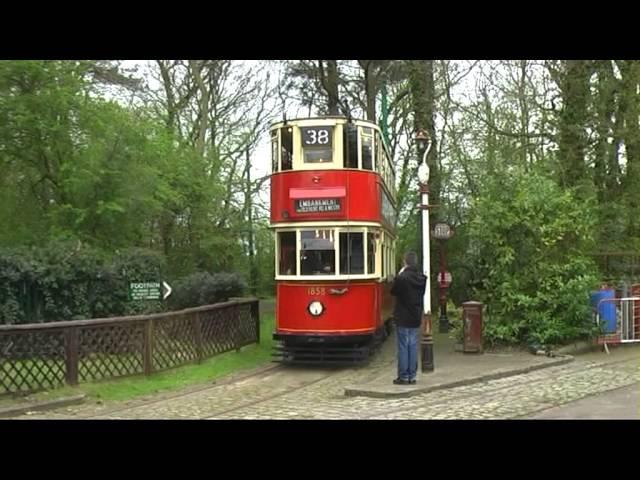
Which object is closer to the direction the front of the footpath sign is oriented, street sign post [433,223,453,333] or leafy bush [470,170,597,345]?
the leafy bush

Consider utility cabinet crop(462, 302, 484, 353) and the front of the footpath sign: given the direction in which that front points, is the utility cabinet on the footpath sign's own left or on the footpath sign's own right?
on the footpath sign's own left

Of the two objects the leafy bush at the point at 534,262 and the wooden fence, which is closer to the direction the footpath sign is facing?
the wooden fence

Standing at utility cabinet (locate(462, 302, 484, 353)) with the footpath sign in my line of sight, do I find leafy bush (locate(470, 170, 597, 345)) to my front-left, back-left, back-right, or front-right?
back-right

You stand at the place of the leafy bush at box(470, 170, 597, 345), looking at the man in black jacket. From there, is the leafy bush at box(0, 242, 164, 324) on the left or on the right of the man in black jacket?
right

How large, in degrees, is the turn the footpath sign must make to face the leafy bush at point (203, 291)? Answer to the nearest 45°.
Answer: approximately 135° to its left

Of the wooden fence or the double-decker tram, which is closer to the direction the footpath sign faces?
the wooden fence

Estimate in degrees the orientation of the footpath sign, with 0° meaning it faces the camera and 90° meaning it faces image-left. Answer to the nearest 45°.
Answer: approximately 0°

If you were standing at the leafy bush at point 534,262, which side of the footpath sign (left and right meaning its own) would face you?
left

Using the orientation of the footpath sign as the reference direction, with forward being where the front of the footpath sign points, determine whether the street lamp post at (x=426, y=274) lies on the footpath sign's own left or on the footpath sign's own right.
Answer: on the footpath sign's own left
